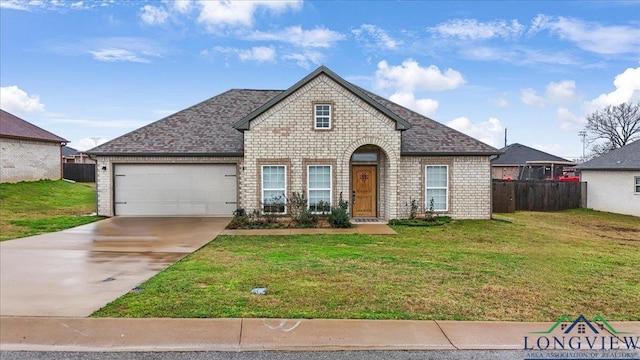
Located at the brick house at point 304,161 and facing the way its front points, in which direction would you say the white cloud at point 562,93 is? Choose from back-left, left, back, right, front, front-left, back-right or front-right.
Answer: back-left

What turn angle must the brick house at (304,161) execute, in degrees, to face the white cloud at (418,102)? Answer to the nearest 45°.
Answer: approximately 135° to its left

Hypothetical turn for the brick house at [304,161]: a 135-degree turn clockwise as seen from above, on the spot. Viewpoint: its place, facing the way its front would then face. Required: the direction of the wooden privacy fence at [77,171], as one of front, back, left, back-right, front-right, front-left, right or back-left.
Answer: front

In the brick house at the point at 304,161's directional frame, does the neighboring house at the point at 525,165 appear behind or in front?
behind

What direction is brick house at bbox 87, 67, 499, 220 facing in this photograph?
toward the camera

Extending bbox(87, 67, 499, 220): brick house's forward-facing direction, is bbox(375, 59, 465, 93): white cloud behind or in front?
behind

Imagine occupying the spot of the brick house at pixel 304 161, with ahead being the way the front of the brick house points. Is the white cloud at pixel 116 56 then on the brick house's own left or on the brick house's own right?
on the brick house's own right

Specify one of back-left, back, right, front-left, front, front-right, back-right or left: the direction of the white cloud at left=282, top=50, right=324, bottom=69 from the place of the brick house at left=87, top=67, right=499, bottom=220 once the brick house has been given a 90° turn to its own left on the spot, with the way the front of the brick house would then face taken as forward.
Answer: left
